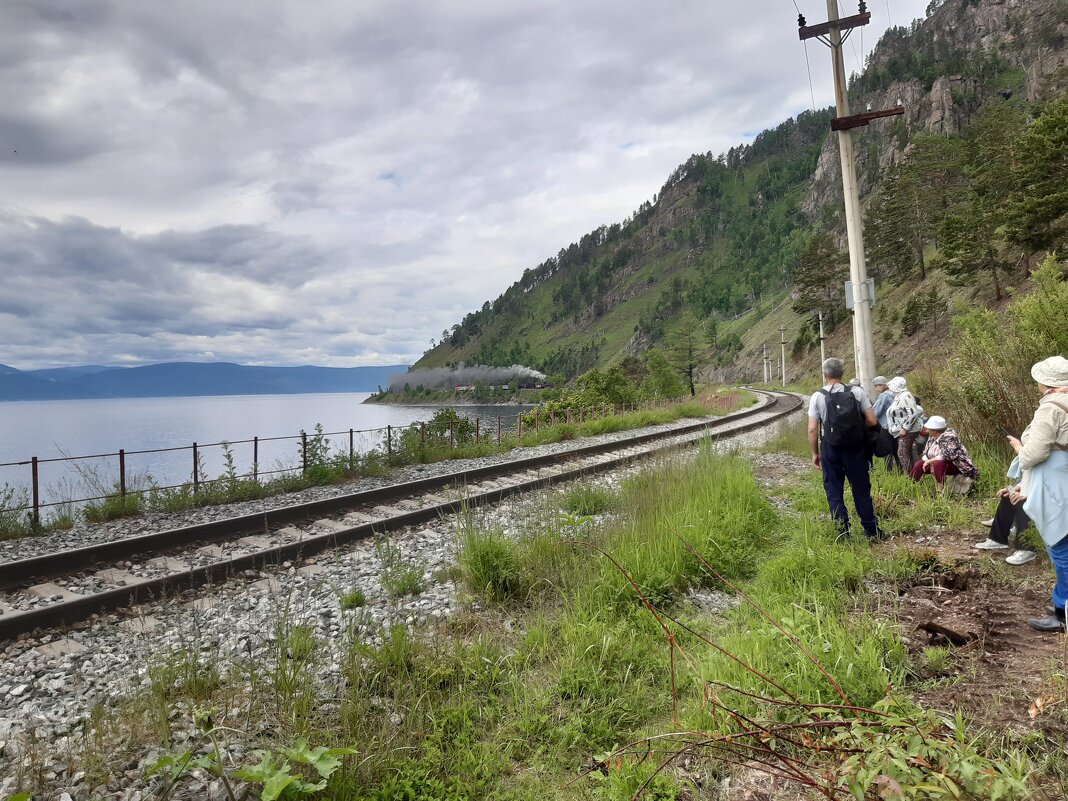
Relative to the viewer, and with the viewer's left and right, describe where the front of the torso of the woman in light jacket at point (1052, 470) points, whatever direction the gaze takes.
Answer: facing to the left of the viewer

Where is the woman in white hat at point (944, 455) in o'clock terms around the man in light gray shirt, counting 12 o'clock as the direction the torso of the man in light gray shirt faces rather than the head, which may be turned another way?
The woman in white hat is roughly at 1 o'clock from the man in light gray shirt.

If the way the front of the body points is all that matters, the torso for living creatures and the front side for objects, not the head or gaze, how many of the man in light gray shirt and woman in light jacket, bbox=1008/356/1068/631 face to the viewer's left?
1

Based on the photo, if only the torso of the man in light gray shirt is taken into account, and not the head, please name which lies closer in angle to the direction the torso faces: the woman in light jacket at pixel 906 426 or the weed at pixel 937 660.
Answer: the woman in light jacket

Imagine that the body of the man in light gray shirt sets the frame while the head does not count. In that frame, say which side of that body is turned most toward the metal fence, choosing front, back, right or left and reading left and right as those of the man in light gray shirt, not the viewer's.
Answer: left

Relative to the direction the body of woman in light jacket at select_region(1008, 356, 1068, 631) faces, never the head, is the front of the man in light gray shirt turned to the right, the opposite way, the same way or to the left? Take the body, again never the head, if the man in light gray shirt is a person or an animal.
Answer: to the right

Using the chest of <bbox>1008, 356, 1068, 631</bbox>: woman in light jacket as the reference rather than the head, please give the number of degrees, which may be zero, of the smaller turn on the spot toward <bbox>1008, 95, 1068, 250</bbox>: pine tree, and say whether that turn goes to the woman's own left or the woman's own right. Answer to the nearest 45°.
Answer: approximately 90° to the woman's own right

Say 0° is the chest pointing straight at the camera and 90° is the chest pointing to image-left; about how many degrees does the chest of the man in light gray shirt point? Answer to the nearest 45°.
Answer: approximately 180°

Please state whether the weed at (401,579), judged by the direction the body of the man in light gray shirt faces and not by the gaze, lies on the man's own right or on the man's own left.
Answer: on the man's own left

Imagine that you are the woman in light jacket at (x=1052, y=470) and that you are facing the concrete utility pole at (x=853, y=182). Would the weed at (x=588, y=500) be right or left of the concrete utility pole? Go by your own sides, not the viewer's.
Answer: left
